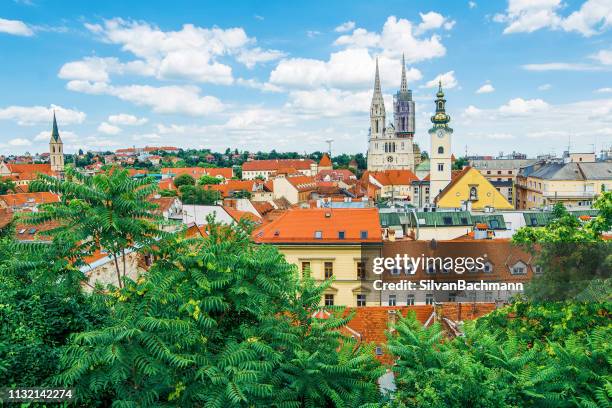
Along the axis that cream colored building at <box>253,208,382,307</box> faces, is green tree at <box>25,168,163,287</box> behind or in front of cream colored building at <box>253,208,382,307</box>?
in front

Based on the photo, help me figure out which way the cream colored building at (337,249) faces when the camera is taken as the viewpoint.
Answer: facing the viewer
